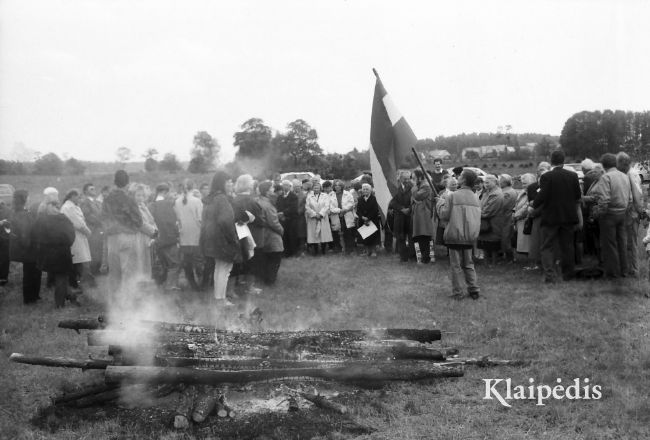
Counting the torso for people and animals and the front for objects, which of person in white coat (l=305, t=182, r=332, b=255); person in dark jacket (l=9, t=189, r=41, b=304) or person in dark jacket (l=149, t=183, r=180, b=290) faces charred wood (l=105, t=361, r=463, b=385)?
the person in white coat

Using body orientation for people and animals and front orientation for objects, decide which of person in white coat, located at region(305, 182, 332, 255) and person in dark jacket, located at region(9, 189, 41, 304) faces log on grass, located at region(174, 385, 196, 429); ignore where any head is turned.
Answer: the person in white coat

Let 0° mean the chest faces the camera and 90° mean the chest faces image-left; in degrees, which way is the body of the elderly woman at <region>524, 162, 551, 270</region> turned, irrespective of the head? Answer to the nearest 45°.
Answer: approximately 90°

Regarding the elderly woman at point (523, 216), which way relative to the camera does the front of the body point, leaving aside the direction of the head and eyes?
to the viewer's left

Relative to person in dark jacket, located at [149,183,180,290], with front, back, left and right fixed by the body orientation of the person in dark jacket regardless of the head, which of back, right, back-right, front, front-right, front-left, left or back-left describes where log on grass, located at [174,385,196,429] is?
back-right

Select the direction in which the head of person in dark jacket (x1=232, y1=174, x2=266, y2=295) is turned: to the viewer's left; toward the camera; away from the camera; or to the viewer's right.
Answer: away from the camera

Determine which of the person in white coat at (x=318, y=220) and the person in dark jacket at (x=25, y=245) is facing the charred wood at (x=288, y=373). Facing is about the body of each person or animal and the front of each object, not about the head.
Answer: the person in white coat

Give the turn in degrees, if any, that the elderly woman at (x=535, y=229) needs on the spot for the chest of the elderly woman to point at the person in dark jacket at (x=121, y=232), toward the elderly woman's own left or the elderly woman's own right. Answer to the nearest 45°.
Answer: approximately 45° to the elderly woman's own left

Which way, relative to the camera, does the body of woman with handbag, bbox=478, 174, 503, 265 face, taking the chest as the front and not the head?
to the viewer's left

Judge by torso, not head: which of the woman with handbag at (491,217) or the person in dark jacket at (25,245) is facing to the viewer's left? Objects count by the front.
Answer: the woman with handbag

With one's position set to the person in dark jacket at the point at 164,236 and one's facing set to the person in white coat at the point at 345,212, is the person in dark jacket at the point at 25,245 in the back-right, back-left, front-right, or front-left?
back-left
